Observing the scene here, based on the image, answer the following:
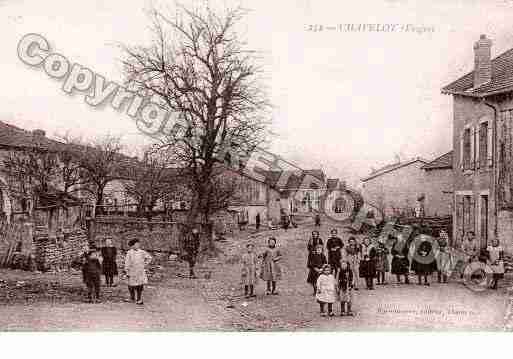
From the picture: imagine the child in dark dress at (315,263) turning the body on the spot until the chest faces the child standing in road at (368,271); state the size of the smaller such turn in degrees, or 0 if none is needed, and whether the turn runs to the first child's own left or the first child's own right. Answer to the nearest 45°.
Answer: approximately 90° to the first child's own left

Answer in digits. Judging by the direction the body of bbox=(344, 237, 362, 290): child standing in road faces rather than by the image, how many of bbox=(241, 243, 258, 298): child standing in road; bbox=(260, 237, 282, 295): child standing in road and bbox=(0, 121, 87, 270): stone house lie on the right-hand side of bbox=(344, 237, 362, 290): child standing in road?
3

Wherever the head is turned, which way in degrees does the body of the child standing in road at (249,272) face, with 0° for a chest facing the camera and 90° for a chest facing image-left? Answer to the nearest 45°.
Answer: approximately 0°

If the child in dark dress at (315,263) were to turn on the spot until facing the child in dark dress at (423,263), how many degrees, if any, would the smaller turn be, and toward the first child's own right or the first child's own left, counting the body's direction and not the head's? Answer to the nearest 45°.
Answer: approximately 135° to the first child's own left

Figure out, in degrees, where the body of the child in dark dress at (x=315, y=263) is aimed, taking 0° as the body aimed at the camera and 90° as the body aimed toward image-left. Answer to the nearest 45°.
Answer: approximately 0°

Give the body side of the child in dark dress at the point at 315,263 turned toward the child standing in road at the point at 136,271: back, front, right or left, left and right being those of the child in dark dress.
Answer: right
